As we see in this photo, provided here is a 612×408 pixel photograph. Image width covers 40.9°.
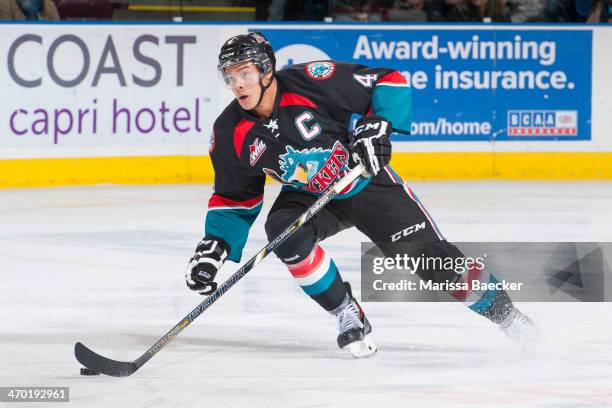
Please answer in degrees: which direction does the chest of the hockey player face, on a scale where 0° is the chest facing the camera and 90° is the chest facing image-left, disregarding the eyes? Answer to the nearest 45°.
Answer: approximately 45°
